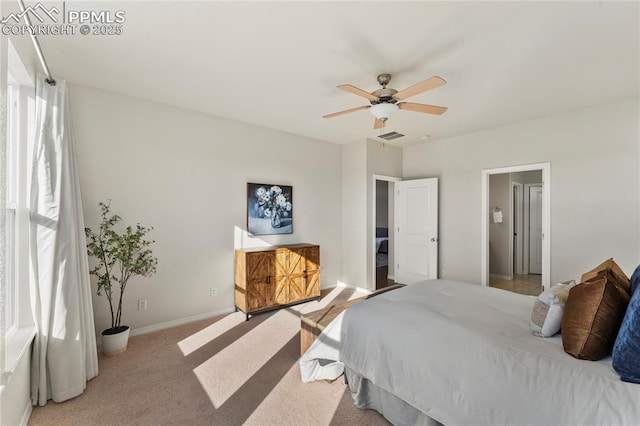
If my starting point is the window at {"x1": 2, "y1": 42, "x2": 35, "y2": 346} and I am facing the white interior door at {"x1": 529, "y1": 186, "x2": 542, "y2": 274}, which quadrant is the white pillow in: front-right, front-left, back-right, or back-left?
front-right

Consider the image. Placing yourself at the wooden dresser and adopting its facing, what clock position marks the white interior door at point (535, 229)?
The white interior door is roughly at 10 o'clock from the wooden dresser.

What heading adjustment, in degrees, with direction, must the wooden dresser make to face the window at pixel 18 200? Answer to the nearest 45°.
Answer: approximately 90° to its right

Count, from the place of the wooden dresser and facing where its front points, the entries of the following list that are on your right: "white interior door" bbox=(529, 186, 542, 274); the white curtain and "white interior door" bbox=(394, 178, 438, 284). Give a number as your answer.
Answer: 1

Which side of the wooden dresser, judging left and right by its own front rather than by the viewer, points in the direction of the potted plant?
right

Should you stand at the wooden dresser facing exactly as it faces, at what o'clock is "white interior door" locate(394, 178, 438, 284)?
The white interior door is roughly at 10 o'clock from the wooden dresser.

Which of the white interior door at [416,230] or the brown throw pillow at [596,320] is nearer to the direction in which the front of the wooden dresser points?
the brown throw pillow

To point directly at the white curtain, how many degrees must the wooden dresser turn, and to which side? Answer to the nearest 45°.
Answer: approximately 90° to its right

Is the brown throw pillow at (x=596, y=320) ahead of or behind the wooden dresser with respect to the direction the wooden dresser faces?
ahead

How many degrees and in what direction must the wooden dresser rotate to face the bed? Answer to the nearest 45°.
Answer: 0° — it already faces it

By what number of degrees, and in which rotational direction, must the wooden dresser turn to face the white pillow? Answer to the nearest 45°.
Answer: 0° — it already faces it

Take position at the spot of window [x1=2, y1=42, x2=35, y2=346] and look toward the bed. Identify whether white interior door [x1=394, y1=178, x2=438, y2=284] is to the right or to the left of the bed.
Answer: left

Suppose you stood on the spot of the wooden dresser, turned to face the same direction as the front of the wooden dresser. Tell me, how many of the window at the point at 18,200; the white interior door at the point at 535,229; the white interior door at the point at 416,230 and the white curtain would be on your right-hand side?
2
